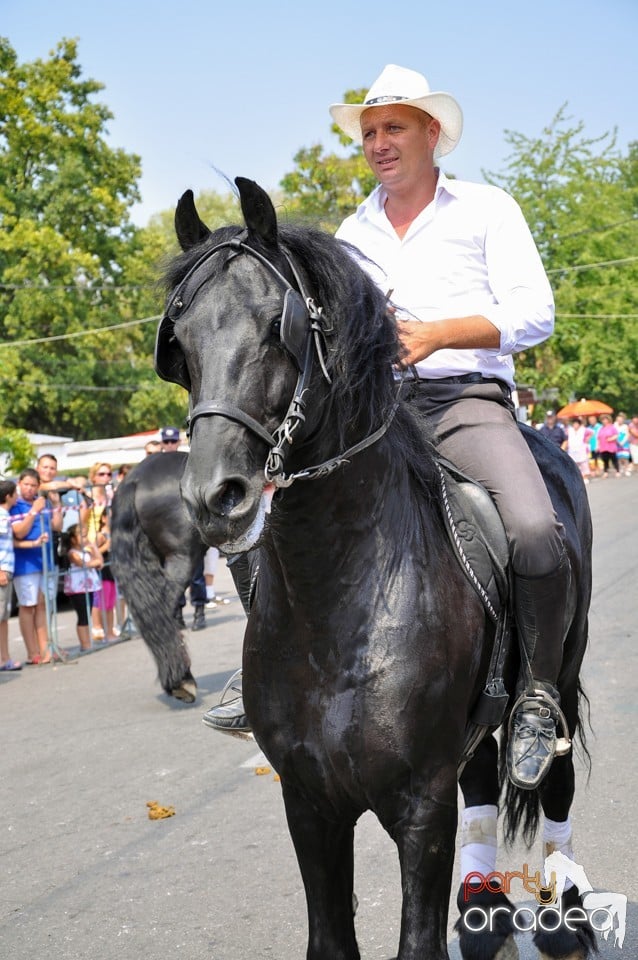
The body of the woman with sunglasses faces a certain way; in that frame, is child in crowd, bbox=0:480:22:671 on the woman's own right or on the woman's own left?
on the woman's own right

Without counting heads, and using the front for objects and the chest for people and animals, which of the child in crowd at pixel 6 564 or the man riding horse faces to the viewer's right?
the child in crowd

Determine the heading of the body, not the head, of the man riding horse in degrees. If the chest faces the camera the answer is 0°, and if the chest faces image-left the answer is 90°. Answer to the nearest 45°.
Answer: approximately 45°

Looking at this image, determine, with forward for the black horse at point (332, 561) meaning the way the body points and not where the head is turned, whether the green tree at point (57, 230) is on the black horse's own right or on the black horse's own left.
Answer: on the black horse's own right

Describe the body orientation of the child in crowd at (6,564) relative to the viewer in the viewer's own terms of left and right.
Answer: facing to the right of the viewer

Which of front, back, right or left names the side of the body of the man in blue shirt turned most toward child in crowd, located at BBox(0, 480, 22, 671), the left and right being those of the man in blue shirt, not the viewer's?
right

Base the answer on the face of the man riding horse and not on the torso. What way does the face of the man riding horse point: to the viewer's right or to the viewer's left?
to the viewer's left

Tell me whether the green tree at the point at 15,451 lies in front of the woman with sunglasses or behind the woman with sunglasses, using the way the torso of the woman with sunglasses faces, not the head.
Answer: behind
